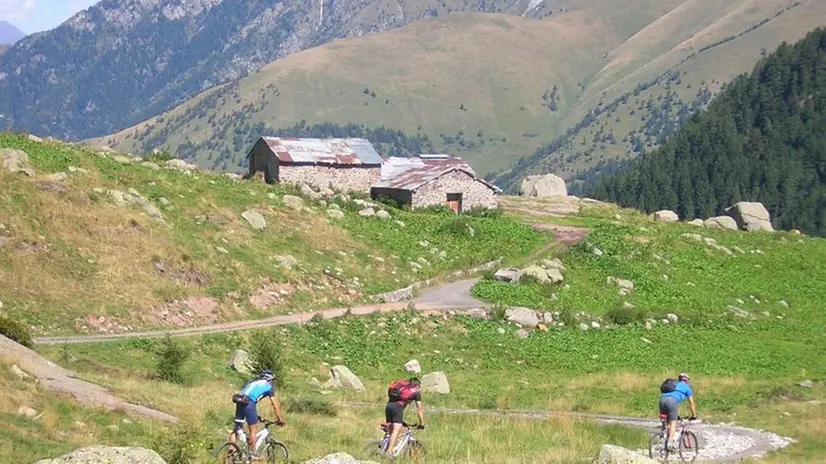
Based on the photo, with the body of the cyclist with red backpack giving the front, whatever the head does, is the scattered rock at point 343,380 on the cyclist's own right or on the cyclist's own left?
on the cyclist's own left

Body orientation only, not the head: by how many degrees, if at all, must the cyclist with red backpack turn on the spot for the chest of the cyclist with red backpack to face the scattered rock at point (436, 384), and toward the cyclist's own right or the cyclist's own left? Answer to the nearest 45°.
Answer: approximately 45° to the cyclist's own left

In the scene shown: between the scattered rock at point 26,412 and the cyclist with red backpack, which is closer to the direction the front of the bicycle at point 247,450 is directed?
the cyclist with red backpack

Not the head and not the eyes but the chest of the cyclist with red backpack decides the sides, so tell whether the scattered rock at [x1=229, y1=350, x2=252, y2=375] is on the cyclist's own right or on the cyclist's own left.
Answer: on the cyclist's own left

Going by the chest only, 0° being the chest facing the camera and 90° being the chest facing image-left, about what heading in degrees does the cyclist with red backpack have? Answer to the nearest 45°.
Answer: approximately 225°

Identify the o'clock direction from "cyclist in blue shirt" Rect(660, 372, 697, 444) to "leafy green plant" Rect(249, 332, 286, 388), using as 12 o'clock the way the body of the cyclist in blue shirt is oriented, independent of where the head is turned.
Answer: The leafy green plant is roughly at 8 o'clock from the cyclist in blue shirt.
